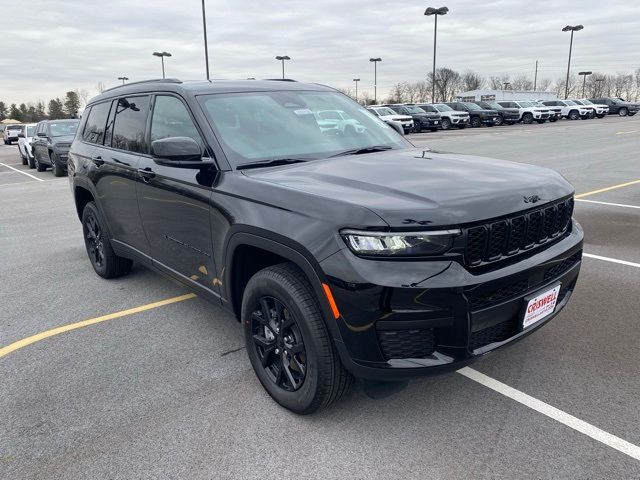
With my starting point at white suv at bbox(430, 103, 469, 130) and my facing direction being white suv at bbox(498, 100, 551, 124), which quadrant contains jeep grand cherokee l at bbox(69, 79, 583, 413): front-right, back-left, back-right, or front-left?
back-right

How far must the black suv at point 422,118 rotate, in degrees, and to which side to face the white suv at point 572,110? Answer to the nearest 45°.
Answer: approximately 90° to its left

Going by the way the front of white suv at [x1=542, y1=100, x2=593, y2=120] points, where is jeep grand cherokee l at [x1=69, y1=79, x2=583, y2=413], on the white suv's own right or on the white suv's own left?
on the white suv's own right

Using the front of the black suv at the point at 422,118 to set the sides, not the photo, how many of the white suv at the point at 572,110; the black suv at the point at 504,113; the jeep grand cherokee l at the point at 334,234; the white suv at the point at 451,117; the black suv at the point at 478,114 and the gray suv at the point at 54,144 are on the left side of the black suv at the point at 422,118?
4

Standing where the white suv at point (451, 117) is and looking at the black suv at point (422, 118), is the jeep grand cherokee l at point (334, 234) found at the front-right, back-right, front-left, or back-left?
front-left

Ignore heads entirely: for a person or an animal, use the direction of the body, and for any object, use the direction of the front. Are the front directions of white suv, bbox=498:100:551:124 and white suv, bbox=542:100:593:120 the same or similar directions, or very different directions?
same or similar directions

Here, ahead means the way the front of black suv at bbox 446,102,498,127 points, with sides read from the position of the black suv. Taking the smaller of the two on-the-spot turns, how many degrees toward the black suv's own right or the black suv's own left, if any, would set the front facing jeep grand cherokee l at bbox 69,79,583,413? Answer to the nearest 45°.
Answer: approximately 45° to the black suv's own right

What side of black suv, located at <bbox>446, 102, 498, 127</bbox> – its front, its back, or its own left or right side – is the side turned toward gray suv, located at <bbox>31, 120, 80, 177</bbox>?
right

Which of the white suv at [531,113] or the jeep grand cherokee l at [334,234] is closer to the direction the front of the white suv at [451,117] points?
the jeep grand cherokee l

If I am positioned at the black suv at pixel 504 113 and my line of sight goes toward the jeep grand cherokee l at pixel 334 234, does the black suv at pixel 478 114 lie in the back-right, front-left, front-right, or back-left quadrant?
front-right

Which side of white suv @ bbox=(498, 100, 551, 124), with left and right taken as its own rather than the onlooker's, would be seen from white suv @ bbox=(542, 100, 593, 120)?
left

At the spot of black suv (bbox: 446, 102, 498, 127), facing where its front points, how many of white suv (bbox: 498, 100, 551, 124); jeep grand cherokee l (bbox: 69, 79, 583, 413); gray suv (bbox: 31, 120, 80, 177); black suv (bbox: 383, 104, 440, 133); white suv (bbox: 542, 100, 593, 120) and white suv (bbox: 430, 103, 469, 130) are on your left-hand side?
2

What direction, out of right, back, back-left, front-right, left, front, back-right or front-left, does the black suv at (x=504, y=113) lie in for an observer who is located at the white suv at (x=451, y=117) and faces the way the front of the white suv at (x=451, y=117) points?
left

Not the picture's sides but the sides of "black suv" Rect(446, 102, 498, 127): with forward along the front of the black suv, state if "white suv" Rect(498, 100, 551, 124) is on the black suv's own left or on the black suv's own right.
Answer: on the black suv's own left
